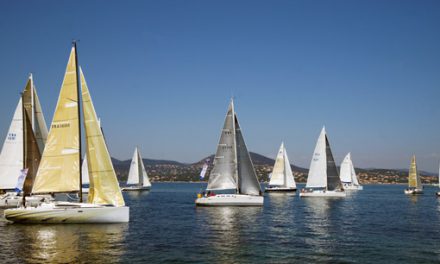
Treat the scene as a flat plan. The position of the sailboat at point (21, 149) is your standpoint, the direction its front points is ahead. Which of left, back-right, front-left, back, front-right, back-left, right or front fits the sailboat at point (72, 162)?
right

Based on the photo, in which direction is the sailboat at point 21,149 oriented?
to the viewer's right

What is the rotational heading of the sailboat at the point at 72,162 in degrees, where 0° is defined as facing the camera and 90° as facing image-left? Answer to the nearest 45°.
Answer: approximately 270°

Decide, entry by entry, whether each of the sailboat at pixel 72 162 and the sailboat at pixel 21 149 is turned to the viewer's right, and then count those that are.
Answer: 2

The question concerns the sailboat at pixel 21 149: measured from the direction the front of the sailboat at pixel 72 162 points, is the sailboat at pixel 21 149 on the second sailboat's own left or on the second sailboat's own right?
on the second sailboat's own left
